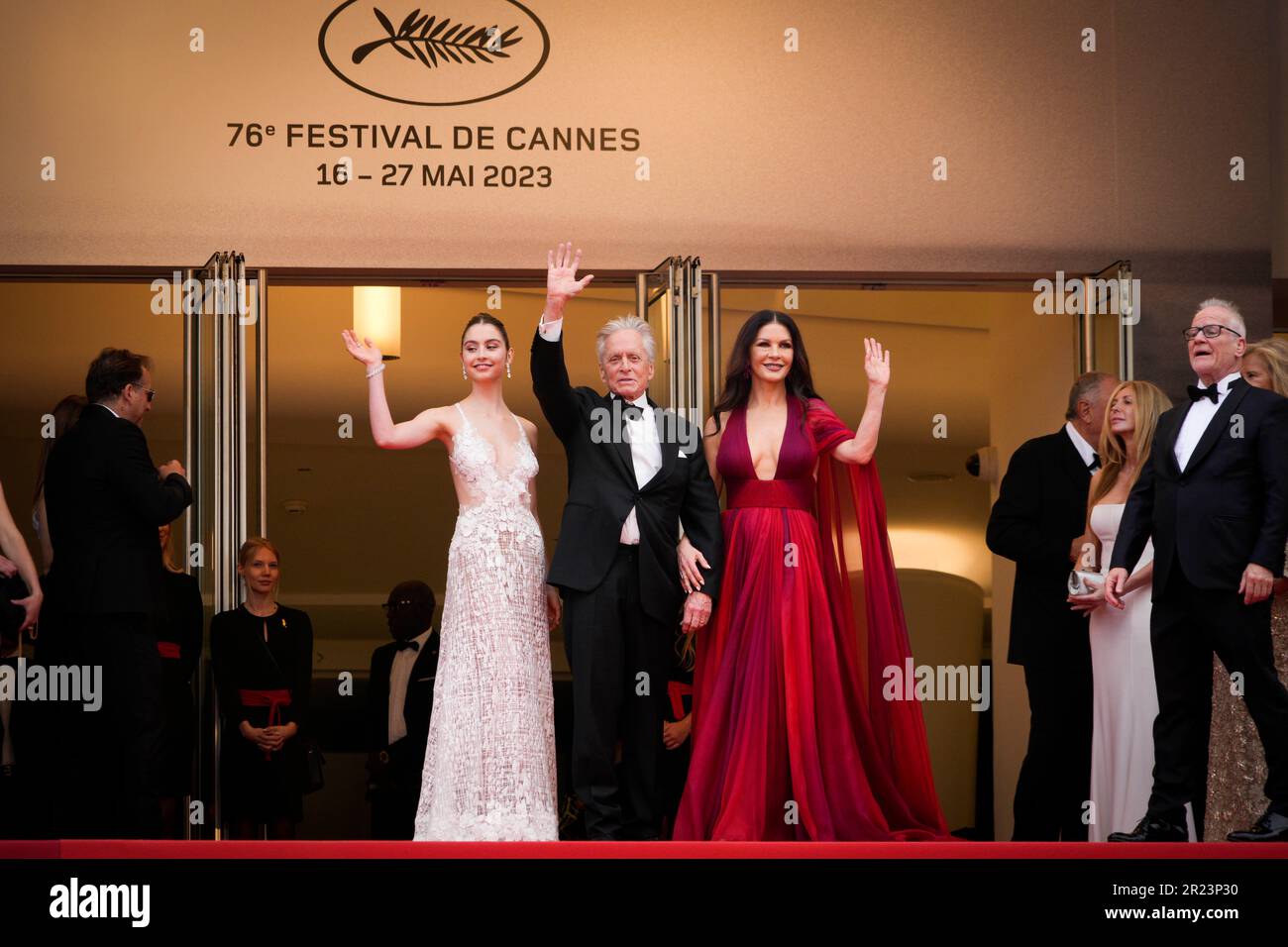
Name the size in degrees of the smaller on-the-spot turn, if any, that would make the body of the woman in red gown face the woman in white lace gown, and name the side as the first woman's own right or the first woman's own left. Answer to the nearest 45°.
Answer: approximately 90° to the first woman's own right

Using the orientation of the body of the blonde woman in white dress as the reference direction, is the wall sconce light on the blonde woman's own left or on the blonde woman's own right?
on the blonde woman's own right

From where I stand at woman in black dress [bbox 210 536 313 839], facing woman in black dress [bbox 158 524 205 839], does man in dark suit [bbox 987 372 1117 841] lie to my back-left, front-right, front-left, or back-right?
back-left

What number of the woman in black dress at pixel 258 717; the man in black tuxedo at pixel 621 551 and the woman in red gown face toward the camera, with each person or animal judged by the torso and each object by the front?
3

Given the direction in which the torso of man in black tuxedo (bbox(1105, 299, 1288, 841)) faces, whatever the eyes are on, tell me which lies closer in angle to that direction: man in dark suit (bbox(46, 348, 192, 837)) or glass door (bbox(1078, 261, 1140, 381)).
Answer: the man in dark suit

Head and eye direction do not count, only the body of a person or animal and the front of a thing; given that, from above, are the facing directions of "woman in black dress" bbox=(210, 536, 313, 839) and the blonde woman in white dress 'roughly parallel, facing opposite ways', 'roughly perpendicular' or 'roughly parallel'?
roughly perpendicular

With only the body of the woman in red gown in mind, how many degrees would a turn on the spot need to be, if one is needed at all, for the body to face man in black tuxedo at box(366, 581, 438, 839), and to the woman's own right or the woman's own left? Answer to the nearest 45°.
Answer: approximately 135° to the woman's own right

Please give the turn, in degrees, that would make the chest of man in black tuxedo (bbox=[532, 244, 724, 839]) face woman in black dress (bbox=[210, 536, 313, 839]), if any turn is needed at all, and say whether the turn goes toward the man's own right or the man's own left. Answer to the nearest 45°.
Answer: approximately 135° to the man's own right

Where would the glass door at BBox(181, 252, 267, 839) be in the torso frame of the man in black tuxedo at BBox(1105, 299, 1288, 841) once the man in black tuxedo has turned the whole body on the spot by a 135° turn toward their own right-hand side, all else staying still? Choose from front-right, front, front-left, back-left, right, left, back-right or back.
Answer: left

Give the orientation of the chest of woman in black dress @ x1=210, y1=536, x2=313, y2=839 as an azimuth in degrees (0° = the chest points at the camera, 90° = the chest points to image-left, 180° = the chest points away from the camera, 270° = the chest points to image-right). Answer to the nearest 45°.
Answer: approximately 0°

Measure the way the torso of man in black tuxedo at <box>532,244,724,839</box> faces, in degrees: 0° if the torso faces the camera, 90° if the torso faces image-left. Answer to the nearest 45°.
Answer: approximately 0°
